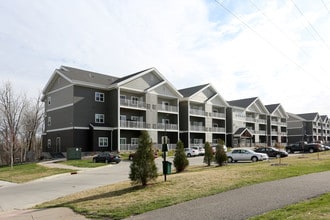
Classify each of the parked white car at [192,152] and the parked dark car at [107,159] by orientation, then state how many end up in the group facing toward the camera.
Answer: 0

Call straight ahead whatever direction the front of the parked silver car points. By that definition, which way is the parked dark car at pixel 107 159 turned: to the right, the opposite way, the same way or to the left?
the opposite way

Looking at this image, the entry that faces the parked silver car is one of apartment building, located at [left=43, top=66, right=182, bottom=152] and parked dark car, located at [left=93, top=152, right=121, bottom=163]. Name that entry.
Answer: the apartment building

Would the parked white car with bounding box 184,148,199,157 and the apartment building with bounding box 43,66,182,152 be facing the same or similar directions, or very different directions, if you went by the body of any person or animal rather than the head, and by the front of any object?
very different directions

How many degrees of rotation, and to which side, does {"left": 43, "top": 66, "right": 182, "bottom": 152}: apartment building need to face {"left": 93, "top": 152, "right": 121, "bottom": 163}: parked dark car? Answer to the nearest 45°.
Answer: approximately 45° to its right

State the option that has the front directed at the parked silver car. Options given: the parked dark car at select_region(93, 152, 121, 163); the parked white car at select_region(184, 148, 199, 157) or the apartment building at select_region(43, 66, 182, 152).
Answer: the apartment building

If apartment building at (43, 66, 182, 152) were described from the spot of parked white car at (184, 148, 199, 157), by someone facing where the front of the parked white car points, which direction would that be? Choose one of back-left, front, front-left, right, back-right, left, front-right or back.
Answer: front-left

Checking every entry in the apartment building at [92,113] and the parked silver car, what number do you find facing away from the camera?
0

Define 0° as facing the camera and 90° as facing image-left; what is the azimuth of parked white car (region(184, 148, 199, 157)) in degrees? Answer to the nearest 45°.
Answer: approximately 135°

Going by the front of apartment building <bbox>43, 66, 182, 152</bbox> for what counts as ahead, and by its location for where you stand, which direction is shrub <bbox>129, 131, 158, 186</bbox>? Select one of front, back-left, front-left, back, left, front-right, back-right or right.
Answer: front-right

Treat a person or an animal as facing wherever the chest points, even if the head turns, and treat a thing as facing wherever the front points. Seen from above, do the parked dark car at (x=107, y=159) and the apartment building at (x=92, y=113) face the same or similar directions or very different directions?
very different directions

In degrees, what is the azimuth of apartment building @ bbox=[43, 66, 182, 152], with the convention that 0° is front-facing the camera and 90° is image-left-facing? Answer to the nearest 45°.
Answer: approximately 315°
